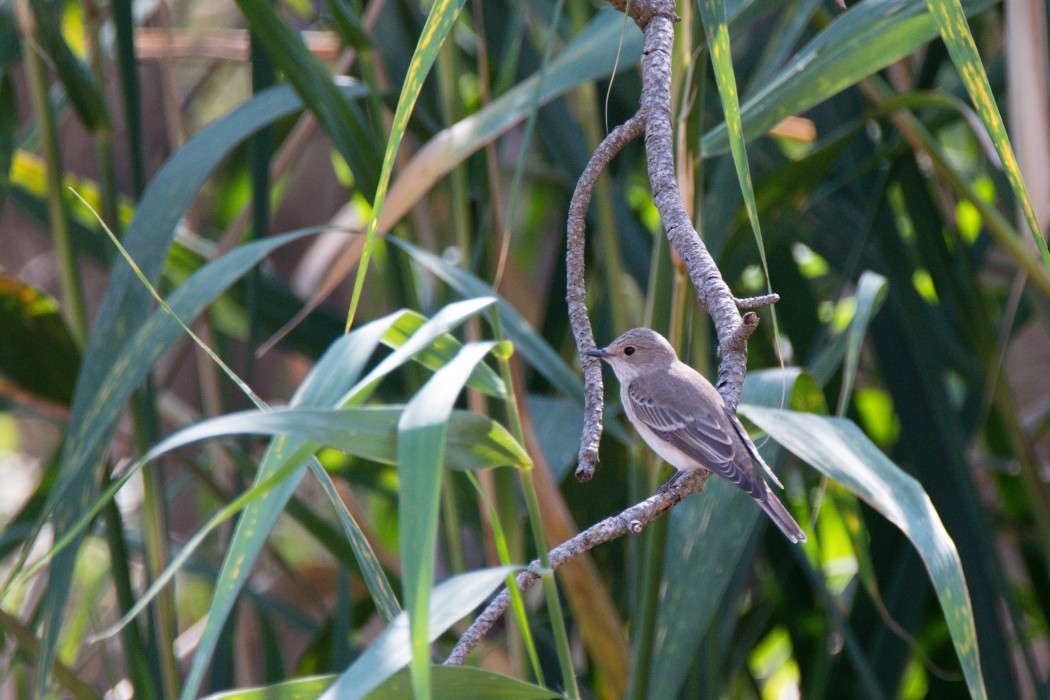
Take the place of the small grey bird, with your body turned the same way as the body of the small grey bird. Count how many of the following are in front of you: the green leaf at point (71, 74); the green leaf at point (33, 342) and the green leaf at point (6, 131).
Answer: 3

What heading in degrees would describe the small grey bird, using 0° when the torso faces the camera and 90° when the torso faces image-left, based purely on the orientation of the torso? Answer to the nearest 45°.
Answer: approximately 90°

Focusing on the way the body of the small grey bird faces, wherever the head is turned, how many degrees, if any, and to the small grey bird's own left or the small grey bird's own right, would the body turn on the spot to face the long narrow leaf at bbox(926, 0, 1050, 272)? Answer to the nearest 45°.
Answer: approximately 180°
